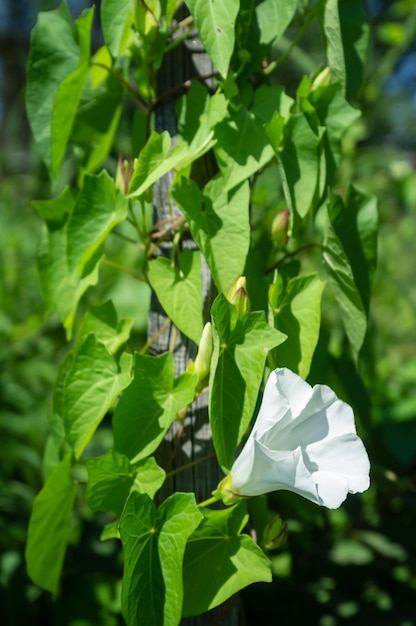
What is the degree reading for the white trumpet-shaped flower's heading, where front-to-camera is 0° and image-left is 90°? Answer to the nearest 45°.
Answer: approximately 315°
